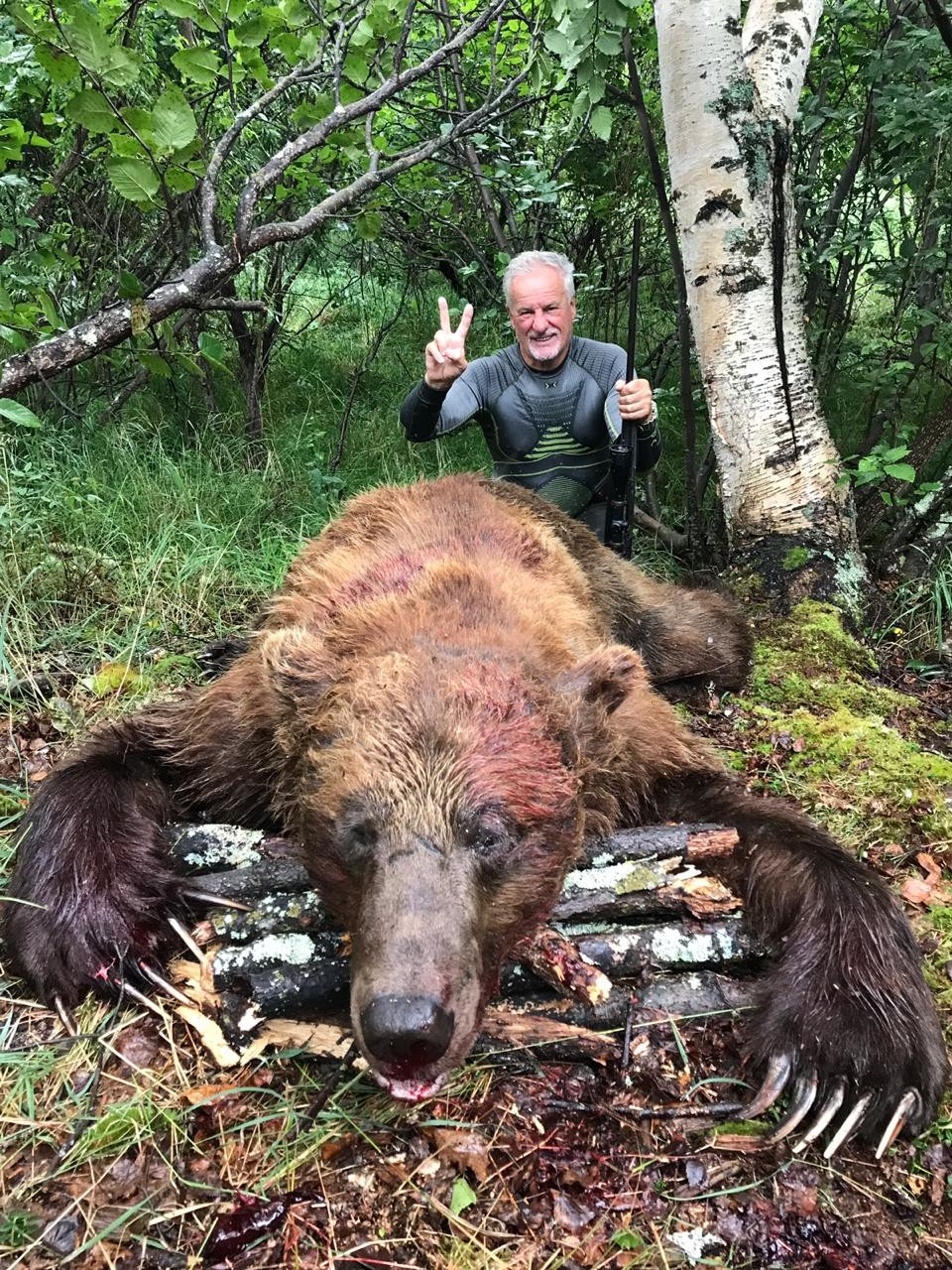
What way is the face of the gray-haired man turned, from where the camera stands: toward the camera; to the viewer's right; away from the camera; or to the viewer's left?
toward the camera

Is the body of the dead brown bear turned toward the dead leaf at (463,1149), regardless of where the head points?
yes

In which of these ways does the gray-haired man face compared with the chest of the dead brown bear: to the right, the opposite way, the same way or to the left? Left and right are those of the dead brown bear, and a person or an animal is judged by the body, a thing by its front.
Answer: the same way

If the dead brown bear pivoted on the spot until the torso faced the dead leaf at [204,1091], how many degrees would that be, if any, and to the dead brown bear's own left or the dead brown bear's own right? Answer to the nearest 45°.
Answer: approximately 45° to the dead brown bear's own right

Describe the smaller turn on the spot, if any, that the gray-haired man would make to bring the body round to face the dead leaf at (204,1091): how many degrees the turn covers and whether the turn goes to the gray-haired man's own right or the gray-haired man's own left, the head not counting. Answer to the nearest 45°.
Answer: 0° — they already face it

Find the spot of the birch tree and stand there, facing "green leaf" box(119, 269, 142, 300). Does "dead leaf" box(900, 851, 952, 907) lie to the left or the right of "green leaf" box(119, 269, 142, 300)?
left

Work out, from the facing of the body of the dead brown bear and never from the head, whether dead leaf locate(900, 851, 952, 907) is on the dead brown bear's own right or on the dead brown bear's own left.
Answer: on the dead brown bear's own left

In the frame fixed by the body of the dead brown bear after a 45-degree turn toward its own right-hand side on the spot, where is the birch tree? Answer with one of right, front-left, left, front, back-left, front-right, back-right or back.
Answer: back

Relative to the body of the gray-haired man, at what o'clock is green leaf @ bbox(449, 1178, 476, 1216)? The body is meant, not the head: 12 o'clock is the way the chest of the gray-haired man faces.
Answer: The green leaf is roughly at 12 o'clock from the gray-haired man.

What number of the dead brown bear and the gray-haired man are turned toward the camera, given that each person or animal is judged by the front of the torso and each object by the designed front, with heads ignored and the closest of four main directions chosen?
2

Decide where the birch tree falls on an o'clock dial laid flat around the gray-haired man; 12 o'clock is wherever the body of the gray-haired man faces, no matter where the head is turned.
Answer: The birch tree is roughly at 10 o'clock from the gray-haired man.

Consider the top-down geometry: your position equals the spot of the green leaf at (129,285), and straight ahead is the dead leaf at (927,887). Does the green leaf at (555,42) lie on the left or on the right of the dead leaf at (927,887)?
left

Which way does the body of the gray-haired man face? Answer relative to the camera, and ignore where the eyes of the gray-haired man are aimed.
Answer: toward the camera

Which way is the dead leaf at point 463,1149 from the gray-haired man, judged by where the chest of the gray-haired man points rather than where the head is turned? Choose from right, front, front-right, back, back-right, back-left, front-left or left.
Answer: front

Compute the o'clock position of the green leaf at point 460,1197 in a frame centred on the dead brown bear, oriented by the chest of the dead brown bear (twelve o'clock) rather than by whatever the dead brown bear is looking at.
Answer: The green leaf is roughly at 12 o'clock from the dead brown bear.
